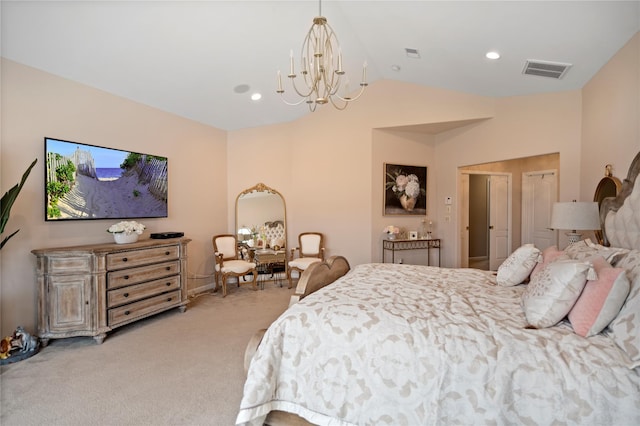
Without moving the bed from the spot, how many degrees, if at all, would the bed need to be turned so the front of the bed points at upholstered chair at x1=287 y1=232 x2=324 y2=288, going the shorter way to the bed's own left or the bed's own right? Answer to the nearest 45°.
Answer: approximately 45° to the bed's own right

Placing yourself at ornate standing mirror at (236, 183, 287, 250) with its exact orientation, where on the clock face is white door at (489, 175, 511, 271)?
The white door is roughly at 9 o'clock from the ornate standing mirror.

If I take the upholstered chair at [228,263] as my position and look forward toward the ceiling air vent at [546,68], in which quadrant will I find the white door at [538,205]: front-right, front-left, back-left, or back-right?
front-left

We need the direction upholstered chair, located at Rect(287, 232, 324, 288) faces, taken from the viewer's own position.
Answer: facing the viewer and to the left of the viewer

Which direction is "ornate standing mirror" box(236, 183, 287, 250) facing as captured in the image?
toward the camera

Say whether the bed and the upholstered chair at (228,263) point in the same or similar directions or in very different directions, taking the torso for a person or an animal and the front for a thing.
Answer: very different directions

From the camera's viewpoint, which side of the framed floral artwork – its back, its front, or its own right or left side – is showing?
front

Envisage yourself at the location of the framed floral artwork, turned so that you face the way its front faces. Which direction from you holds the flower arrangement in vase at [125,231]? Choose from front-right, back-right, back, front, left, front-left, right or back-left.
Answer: front-right

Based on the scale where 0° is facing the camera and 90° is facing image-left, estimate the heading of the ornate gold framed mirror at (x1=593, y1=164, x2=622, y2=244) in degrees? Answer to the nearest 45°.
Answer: approximately 45°

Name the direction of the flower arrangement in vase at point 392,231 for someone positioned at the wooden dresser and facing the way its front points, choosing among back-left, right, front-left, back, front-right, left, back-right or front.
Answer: front-left

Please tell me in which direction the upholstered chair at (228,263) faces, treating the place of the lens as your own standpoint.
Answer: facing the viewer and to the right of the viewer

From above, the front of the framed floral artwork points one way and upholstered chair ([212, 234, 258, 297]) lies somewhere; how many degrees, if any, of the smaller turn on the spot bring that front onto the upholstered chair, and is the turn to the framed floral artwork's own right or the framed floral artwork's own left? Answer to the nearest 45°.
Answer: approximately 45° to the framed floral artwork's own right

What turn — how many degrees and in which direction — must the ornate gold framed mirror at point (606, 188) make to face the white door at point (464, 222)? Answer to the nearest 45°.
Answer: approximately 90° to its right

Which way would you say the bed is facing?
to the viewer's left

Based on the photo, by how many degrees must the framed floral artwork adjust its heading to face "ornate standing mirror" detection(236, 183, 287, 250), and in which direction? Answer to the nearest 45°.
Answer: approximately 90° to its right
